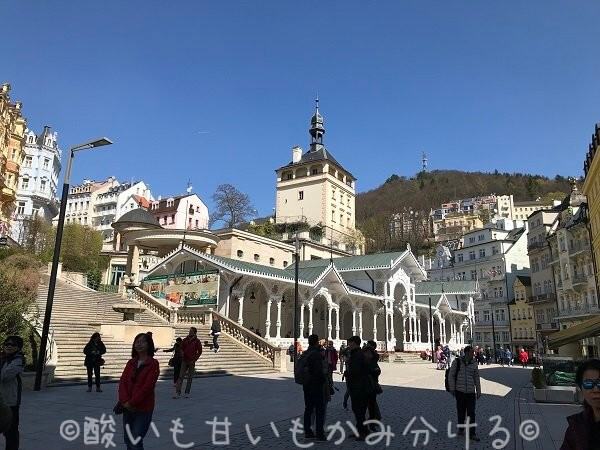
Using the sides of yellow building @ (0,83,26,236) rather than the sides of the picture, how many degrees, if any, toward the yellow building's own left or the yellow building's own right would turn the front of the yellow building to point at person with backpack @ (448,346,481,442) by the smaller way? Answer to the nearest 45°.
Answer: approximately 90° to the yellow building's own right

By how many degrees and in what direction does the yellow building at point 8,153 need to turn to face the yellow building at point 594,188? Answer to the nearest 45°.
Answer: approximately 45° to its right

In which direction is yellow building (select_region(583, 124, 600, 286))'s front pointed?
to the viewer's left

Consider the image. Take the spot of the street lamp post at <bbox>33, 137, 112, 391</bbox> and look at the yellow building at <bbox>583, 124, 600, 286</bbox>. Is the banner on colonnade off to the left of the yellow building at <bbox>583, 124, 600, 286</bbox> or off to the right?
left

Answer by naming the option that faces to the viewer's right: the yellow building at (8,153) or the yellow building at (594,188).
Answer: the yellow building at (8,153)

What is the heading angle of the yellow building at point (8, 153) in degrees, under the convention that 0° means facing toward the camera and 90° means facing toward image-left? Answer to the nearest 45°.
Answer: approximately 270°

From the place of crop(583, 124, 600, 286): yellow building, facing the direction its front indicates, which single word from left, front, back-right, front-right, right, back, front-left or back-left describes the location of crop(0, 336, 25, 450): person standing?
left

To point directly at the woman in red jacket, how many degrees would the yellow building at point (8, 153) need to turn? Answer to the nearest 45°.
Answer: approximately 90° to its right

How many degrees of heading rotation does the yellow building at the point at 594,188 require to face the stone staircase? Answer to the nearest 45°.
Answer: approximately 45° to its left

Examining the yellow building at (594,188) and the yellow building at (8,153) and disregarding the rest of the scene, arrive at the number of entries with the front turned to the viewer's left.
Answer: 1
